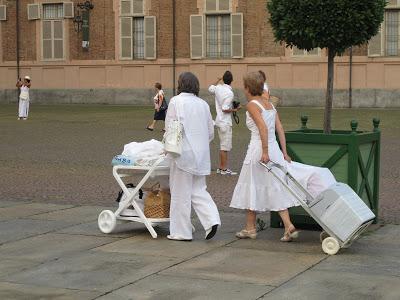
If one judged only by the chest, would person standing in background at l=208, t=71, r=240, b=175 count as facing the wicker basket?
no

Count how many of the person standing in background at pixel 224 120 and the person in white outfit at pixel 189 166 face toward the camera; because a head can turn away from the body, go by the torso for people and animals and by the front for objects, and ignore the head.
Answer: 0

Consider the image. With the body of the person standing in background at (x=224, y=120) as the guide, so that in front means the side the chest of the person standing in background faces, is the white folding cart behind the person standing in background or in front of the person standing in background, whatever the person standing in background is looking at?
behind

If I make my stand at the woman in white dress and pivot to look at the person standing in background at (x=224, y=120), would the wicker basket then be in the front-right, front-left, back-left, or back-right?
front-left

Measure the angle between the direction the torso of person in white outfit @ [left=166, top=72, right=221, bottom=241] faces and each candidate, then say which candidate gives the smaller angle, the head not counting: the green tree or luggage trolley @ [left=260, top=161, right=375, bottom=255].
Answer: the green tree

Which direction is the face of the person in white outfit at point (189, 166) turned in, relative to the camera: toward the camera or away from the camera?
away from the camera

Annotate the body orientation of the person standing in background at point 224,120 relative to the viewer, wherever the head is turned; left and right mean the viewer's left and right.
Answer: facing away from the viewer and to the right of the viewer

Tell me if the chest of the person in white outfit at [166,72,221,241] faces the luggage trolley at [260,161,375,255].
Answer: no

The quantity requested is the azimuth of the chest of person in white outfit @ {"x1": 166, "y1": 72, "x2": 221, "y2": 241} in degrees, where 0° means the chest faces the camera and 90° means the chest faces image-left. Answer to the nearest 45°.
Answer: approximately 135°
